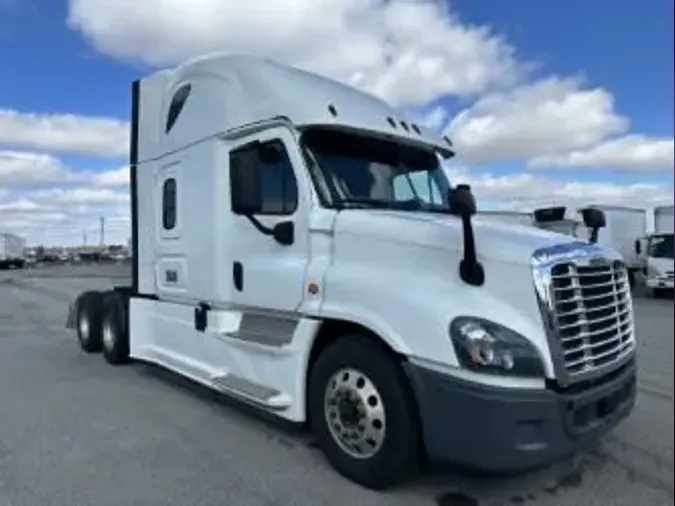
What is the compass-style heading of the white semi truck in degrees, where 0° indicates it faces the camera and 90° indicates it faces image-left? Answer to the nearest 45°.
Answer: approximately 315°

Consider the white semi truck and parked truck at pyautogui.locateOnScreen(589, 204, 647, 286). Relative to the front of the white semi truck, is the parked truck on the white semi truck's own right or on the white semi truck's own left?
on the white semi truck's own left
